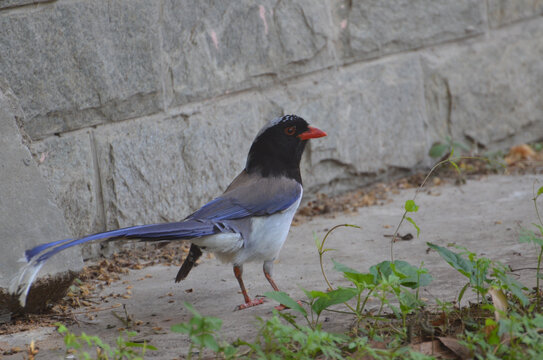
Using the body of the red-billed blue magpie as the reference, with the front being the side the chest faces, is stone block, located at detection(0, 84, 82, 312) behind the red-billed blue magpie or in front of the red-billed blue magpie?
behind

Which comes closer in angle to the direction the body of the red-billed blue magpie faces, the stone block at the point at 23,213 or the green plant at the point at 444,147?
the green plant

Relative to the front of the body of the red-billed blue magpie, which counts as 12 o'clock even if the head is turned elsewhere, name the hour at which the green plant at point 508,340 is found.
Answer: The green plant is roughly at 2 o'clock from the red-billed blue magpie.

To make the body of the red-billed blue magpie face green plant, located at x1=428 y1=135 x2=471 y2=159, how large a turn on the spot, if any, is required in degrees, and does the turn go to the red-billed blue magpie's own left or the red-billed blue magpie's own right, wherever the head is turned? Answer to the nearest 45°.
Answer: approximately 45° to the red-billed blue magpie's own left

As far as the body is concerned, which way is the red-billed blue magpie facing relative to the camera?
to the viewer's right

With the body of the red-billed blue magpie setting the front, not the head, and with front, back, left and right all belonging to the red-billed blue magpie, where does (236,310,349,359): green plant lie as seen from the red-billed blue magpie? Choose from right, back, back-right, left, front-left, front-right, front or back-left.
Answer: right

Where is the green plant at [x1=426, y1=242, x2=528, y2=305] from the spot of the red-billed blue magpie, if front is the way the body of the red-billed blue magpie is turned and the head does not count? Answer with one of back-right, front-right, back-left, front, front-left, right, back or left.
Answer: front-right

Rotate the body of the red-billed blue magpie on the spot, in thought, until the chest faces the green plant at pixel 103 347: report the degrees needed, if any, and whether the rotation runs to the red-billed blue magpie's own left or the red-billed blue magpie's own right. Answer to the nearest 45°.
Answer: approximately 135° to the red-billed blue magpie's own right
